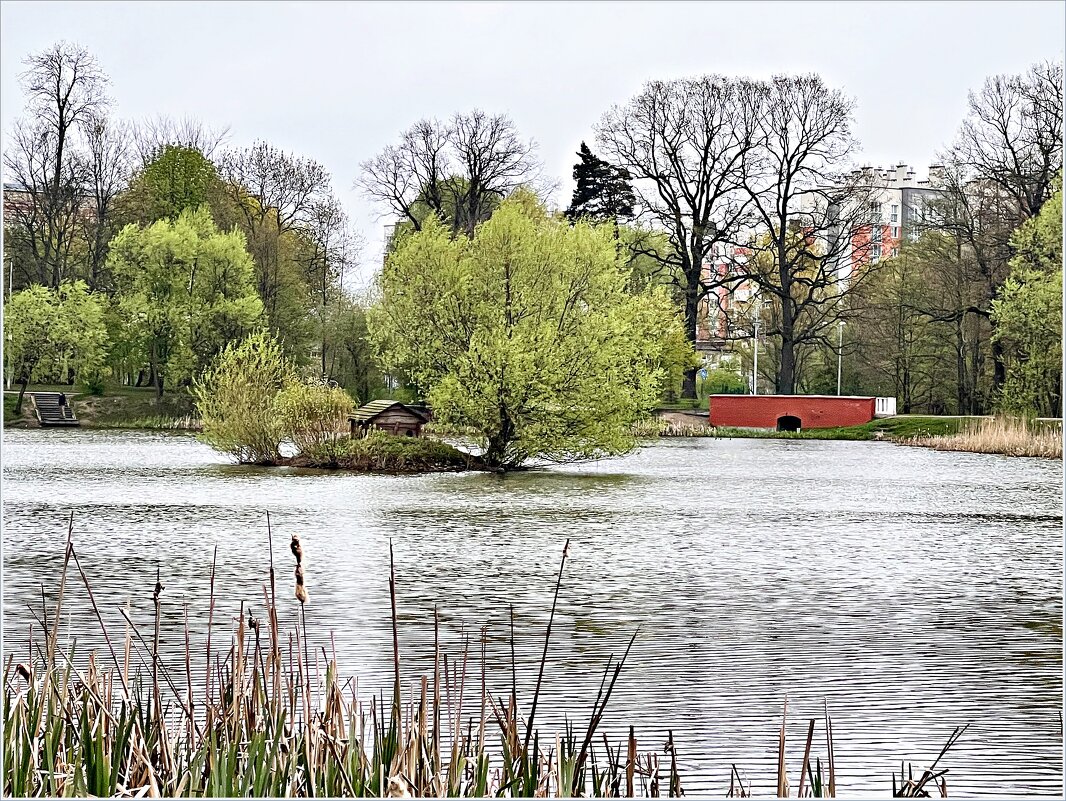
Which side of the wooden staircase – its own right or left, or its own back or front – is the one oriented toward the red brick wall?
left

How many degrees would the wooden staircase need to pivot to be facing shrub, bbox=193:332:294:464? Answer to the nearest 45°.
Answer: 0° — it already faces it

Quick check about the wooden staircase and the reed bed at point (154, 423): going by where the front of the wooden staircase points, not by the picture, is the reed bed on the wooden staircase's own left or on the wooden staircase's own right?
on the wooden staircase's own left

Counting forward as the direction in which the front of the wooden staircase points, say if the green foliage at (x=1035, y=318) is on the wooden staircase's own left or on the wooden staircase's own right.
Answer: on the wooden staircase's own left

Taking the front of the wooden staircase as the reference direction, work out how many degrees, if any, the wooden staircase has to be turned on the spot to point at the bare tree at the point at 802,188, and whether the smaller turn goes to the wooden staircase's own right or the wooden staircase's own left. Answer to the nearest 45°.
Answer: approximately 90° to the wooden staircase's own left

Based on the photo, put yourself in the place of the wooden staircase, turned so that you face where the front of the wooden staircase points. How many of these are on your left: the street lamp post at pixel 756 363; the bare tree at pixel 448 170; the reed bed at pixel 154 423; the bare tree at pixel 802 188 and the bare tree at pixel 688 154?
5

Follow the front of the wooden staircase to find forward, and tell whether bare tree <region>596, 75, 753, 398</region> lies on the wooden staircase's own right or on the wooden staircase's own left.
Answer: on the wooden staircase's own left

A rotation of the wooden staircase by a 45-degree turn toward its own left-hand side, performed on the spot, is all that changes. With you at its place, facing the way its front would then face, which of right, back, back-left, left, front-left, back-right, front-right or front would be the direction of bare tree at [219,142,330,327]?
left

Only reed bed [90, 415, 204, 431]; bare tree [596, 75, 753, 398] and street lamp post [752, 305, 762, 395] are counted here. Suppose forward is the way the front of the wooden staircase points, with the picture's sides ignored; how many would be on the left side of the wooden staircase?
3

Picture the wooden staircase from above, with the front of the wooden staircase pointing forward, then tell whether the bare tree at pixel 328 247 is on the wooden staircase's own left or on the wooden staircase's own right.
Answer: on the wooden staircase's own left

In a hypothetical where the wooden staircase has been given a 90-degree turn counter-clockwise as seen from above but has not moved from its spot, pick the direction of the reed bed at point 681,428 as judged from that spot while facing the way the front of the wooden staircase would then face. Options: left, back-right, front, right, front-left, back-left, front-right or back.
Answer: front

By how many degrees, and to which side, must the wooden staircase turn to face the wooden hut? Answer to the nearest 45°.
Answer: approximately 45° to its left

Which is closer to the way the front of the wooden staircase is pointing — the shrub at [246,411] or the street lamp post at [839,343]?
the shrub

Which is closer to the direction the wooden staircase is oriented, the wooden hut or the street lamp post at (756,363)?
the wooden hut

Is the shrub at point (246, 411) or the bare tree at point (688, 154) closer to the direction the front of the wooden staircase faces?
the shrub

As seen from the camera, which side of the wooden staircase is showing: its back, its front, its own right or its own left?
front

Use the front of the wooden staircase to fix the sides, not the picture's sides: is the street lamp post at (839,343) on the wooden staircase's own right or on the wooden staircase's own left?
on the wooden staircase's own left
